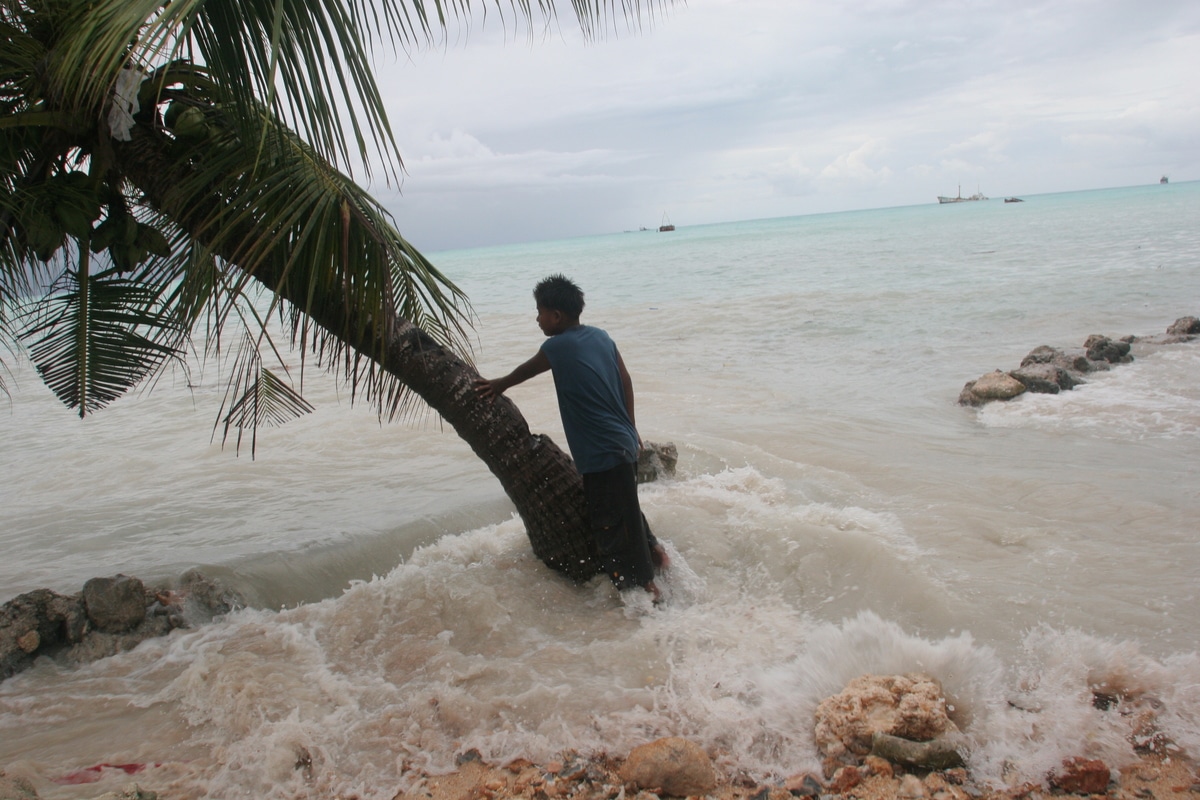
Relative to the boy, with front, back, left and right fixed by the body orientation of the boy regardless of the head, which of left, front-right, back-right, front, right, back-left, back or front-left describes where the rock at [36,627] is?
front-left

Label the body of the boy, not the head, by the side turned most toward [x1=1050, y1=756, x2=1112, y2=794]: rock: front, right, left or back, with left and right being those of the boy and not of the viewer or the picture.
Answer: back

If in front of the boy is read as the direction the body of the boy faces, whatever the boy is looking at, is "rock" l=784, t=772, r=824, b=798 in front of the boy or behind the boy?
behind

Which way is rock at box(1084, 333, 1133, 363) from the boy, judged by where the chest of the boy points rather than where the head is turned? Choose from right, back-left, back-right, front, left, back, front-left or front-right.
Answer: right

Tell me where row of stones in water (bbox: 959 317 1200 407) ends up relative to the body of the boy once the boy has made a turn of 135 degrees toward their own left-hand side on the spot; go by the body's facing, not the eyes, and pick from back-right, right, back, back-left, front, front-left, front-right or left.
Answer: back-left

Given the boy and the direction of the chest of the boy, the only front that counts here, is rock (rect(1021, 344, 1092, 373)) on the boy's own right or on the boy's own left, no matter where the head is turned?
on the boy's own right

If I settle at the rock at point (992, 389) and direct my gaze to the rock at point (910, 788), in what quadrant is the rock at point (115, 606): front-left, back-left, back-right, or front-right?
front-right

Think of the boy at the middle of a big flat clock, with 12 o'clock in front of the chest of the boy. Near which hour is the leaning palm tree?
The leaning palm tree is roughly at 10 o'clock from the boy.

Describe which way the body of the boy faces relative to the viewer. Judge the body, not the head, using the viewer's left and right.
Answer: facing away from the viewer and to the left of the viewer

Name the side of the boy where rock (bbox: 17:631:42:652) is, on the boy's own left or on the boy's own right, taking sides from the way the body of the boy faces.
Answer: on the boy's own left

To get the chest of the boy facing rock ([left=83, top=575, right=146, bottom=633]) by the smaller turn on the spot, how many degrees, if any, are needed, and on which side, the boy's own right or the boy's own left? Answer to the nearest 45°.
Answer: approximately 45° to the boy's own left

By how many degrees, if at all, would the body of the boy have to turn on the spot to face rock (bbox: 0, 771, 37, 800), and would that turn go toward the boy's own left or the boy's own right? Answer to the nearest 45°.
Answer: approximately 90° to the boy's own left

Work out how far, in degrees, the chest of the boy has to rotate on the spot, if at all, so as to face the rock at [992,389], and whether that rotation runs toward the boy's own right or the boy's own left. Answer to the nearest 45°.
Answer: approximately 90° to the boy's own right

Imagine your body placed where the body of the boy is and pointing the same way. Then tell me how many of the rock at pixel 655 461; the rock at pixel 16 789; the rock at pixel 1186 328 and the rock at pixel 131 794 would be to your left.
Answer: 2

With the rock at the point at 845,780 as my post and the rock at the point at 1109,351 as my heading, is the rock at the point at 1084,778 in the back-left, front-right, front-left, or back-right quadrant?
front-right

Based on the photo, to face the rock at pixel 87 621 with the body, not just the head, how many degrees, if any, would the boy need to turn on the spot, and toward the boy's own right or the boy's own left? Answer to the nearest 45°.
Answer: approximately 45° to the boy's own left

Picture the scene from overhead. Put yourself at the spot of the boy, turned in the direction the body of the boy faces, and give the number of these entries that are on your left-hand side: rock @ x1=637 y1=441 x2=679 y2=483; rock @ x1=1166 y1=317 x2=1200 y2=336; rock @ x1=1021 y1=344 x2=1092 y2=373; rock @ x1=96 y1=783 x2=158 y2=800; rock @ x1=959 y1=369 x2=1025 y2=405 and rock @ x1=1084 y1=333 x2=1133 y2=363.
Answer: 1

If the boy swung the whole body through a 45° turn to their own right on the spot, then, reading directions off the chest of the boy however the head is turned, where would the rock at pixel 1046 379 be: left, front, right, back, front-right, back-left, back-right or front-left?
front-right

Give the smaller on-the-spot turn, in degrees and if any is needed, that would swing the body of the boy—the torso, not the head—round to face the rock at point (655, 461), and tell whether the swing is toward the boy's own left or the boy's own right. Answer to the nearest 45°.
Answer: approximately 45° to the boy's own right

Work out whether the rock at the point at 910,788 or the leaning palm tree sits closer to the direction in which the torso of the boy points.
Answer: the leaning palm tree
